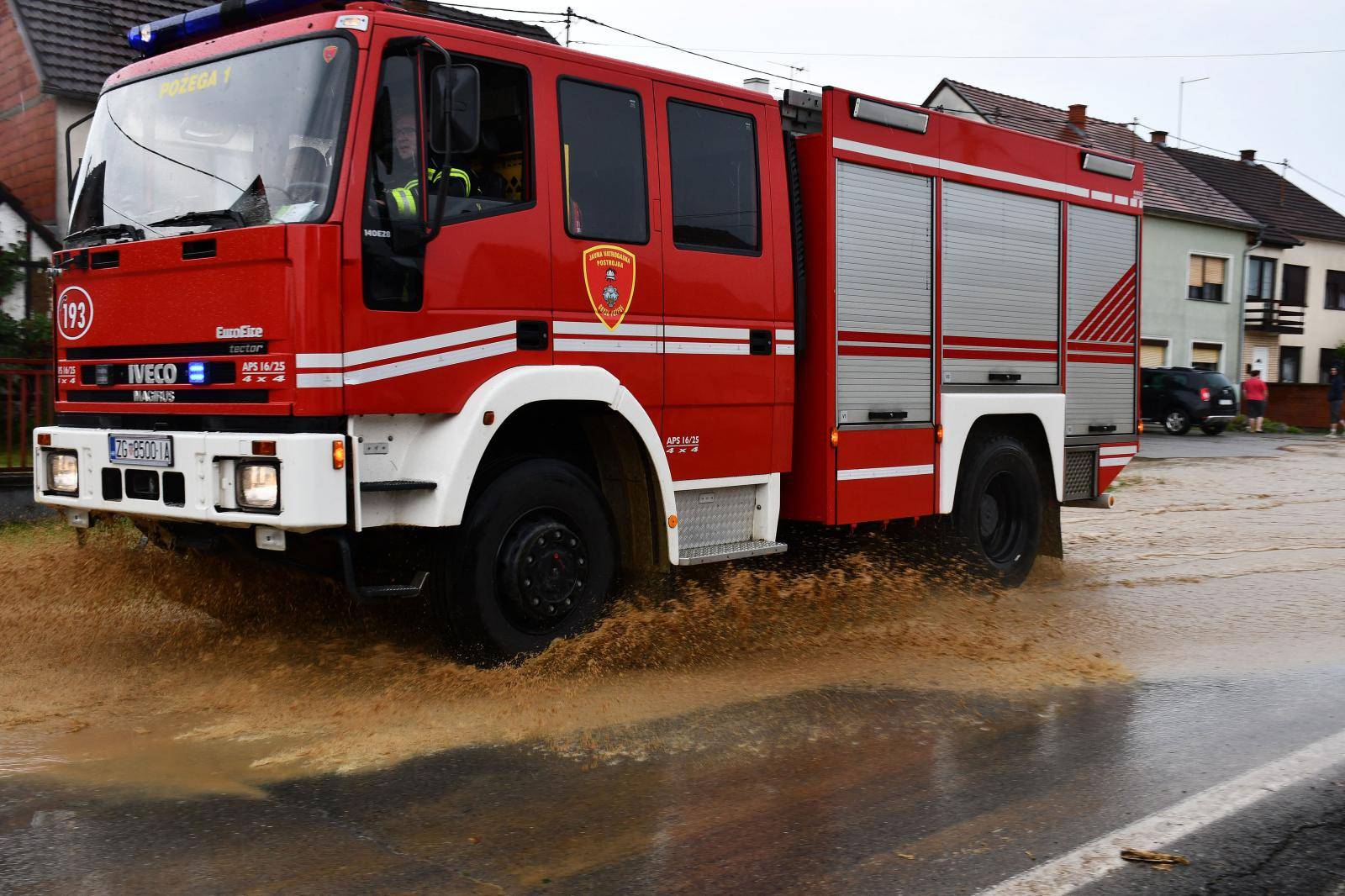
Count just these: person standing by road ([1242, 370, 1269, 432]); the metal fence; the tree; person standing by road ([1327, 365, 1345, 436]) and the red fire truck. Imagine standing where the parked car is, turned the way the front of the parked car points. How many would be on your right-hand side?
2

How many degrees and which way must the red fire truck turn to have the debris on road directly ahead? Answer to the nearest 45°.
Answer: approximately 90° to its left

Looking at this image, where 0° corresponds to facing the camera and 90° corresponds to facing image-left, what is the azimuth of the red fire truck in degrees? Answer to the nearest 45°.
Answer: approximately 45°

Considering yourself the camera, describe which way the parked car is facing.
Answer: facing away from the viewer and to the left of the viewer

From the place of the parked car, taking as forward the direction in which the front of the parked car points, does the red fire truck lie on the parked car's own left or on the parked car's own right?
on the parked car's own left

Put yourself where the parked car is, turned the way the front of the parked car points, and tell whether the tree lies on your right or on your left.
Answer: on your left

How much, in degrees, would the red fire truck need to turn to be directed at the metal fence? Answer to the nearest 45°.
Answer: approximately 90° to its right

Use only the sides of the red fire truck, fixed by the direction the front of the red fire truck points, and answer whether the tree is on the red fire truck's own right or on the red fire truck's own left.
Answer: on the red fire truck's own right

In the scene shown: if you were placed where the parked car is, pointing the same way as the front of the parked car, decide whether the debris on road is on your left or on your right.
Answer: on your left

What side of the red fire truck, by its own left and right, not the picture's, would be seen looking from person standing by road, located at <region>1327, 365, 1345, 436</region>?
back

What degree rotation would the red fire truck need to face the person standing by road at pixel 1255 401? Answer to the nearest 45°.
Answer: approximately 180°

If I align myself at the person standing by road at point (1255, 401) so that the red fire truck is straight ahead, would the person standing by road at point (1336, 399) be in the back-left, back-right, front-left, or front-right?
back-left

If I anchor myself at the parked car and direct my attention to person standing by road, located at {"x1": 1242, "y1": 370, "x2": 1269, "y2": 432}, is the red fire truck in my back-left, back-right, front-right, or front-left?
back-right
